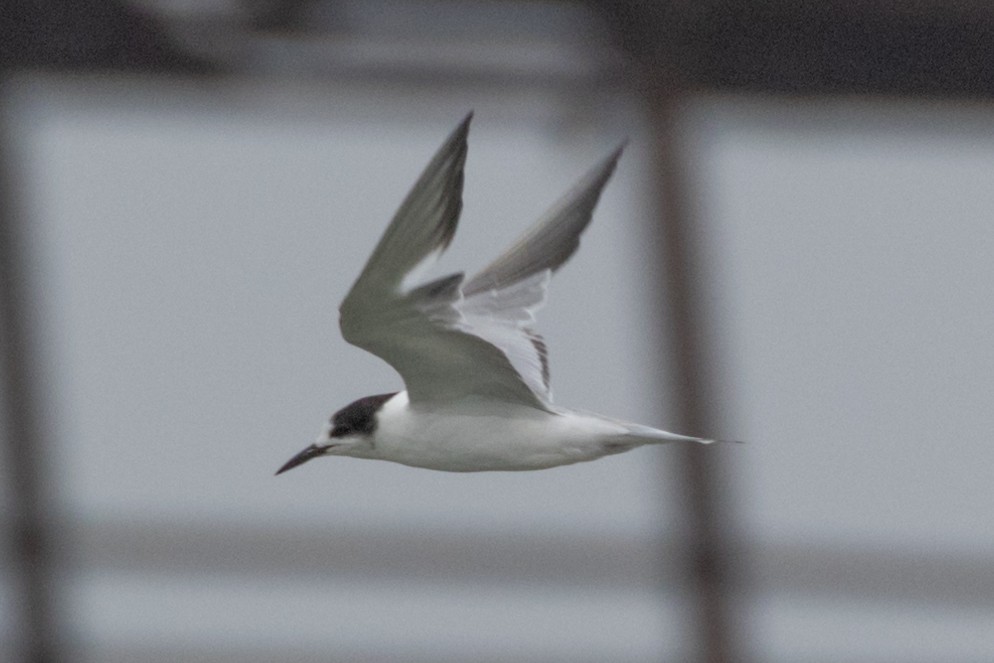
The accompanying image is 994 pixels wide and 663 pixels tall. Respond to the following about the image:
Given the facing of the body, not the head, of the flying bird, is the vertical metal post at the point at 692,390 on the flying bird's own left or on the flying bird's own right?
on the flying bird's own right

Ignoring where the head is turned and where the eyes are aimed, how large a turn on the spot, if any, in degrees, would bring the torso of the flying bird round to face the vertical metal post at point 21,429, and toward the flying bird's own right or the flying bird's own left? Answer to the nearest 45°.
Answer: approximately 45° to the flying bird's own right

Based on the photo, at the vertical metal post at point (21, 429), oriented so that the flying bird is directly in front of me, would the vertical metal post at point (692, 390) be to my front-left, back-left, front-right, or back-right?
front-left

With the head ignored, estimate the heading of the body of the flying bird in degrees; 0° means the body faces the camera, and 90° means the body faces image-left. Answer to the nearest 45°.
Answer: approximately 90°
